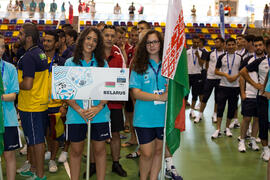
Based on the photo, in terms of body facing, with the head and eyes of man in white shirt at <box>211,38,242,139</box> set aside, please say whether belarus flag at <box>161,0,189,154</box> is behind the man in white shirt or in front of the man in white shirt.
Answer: in front

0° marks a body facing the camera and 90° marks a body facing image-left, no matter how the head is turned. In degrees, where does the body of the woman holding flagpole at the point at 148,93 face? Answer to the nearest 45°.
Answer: approximately 315°

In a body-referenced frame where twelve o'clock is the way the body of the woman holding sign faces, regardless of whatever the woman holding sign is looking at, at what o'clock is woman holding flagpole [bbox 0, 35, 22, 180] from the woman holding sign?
The woman holding flagpole is roughly at 3 o'clock from the woman holding sign.

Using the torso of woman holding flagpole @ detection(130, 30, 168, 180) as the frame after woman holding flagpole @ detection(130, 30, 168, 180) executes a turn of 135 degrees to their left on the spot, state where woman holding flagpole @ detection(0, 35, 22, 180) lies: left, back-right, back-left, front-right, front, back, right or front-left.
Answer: left

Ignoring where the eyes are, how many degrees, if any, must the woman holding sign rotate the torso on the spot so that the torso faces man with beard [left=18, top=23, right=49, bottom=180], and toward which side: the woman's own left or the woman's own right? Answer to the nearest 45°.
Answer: approximately 135° to the woman's own right

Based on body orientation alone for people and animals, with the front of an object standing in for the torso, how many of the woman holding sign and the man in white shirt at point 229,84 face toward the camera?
2

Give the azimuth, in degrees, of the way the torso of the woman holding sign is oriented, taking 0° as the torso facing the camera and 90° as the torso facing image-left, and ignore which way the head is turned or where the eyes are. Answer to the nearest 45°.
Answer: approximately 0°

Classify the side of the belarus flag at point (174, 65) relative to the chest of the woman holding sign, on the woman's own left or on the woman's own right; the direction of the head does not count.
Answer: on the woman's own left

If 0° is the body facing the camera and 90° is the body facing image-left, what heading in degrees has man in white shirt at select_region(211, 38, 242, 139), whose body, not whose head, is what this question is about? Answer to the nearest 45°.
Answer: approximately 0°

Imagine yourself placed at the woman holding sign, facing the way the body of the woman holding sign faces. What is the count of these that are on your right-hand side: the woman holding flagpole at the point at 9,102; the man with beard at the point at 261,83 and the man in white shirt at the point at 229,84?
1
